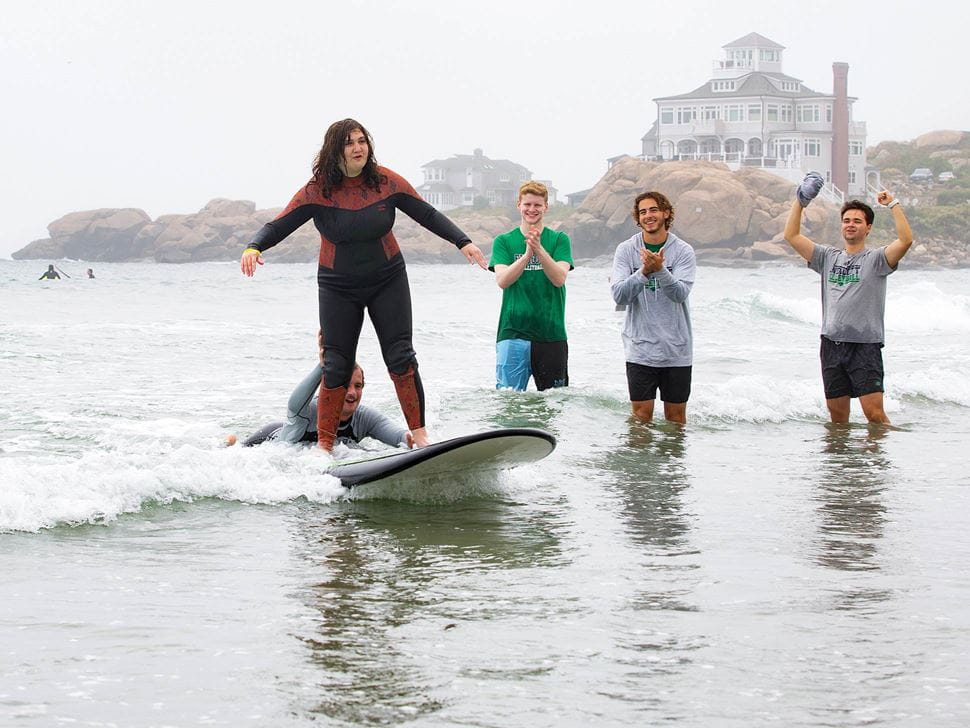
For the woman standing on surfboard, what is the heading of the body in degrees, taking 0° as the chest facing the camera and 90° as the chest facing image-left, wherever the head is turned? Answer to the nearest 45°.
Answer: approximately 0°

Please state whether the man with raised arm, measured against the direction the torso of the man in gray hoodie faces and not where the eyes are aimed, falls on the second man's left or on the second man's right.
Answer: on the second man's left

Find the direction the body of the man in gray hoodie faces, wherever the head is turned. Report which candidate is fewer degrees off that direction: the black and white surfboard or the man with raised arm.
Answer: the black and white surfboard

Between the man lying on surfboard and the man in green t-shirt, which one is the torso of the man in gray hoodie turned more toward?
the man lying on surfboard

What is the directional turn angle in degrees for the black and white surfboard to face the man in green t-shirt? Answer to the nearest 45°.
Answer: approximately 90° to its left

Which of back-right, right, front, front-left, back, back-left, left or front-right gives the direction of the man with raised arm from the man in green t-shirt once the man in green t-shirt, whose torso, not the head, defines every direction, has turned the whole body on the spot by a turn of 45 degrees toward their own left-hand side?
front-left

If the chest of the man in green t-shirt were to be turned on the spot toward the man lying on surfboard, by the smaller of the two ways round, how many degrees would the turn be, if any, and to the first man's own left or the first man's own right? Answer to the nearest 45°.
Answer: approximately 45° to the first man's own right

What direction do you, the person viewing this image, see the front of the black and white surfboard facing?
facing to the right of the viewer

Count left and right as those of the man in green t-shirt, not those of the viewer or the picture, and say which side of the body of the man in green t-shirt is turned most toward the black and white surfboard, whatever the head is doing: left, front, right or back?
front

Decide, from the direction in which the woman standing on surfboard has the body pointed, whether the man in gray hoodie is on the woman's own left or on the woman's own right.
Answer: on the woman's own left

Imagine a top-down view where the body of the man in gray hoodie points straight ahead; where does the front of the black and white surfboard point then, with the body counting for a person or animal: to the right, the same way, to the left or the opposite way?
to the left

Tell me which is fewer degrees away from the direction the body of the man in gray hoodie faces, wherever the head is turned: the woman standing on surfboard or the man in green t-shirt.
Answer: the woman standing on surfboard
